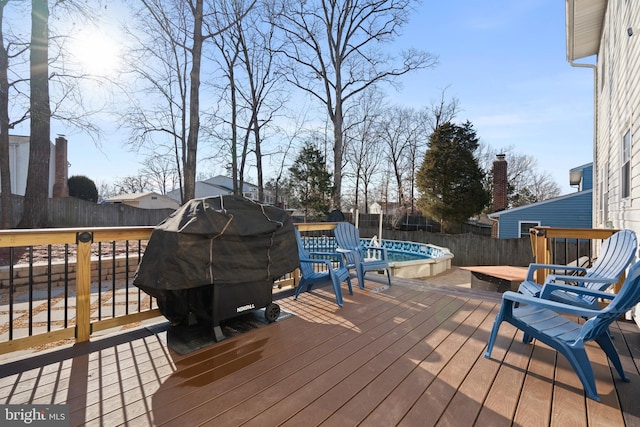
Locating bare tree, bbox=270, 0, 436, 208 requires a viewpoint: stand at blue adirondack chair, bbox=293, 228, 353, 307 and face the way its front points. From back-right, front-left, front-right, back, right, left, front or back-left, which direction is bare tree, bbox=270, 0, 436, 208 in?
back-left

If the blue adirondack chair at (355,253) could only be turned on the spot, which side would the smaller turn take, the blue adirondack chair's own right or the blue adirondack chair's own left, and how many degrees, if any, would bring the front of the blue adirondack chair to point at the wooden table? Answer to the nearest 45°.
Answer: approximately 90° to the blue adirondack chair's own left

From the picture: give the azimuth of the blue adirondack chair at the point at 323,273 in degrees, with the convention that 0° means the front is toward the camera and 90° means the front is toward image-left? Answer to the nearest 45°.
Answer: approximately 315°

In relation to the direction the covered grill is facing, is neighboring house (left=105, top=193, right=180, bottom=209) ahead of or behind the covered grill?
behind

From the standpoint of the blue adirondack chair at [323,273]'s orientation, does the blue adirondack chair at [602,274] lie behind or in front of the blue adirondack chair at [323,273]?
in front

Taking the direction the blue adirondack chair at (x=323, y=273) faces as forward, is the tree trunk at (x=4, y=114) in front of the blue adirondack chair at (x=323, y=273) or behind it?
behind

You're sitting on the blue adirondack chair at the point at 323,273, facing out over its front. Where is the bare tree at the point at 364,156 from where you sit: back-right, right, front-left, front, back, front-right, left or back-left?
back-left

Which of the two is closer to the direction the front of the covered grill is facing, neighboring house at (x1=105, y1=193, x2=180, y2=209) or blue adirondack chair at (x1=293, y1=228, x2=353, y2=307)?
the blue adirondack chair

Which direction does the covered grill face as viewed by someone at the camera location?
facing the viewer and to the right of the viewer

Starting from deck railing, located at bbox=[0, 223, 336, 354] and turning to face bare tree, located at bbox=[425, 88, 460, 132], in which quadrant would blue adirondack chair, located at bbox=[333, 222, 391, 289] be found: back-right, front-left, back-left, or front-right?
front-right

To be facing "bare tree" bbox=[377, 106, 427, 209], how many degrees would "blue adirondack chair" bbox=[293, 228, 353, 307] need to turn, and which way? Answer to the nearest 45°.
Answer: approximately 135° to its left

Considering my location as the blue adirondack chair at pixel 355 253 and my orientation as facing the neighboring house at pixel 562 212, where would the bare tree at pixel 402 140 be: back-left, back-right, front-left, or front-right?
front-left

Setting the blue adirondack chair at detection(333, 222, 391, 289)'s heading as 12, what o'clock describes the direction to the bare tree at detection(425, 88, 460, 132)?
The bare tree is roughly at 8 o'clock from the blue adirondack chair.

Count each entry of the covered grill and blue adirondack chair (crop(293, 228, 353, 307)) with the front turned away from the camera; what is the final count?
0

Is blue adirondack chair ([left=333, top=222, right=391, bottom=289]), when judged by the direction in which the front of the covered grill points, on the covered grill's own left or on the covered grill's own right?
on the covered grill's own left

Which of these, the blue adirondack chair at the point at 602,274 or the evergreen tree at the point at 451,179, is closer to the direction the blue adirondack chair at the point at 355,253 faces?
the blue adirondack chair

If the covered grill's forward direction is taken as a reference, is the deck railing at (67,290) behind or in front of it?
behind

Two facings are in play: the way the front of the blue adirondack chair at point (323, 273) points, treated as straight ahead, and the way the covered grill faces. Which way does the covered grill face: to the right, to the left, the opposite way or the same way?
the same way

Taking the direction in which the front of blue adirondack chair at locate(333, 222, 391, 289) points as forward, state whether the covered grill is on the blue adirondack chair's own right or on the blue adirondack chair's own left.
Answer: on the blue adirondack chair's own right

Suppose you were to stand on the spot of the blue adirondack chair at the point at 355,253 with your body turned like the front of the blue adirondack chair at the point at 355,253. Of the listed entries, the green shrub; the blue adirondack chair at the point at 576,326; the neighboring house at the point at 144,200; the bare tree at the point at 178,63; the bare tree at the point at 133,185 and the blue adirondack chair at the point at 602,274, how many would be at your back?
4
